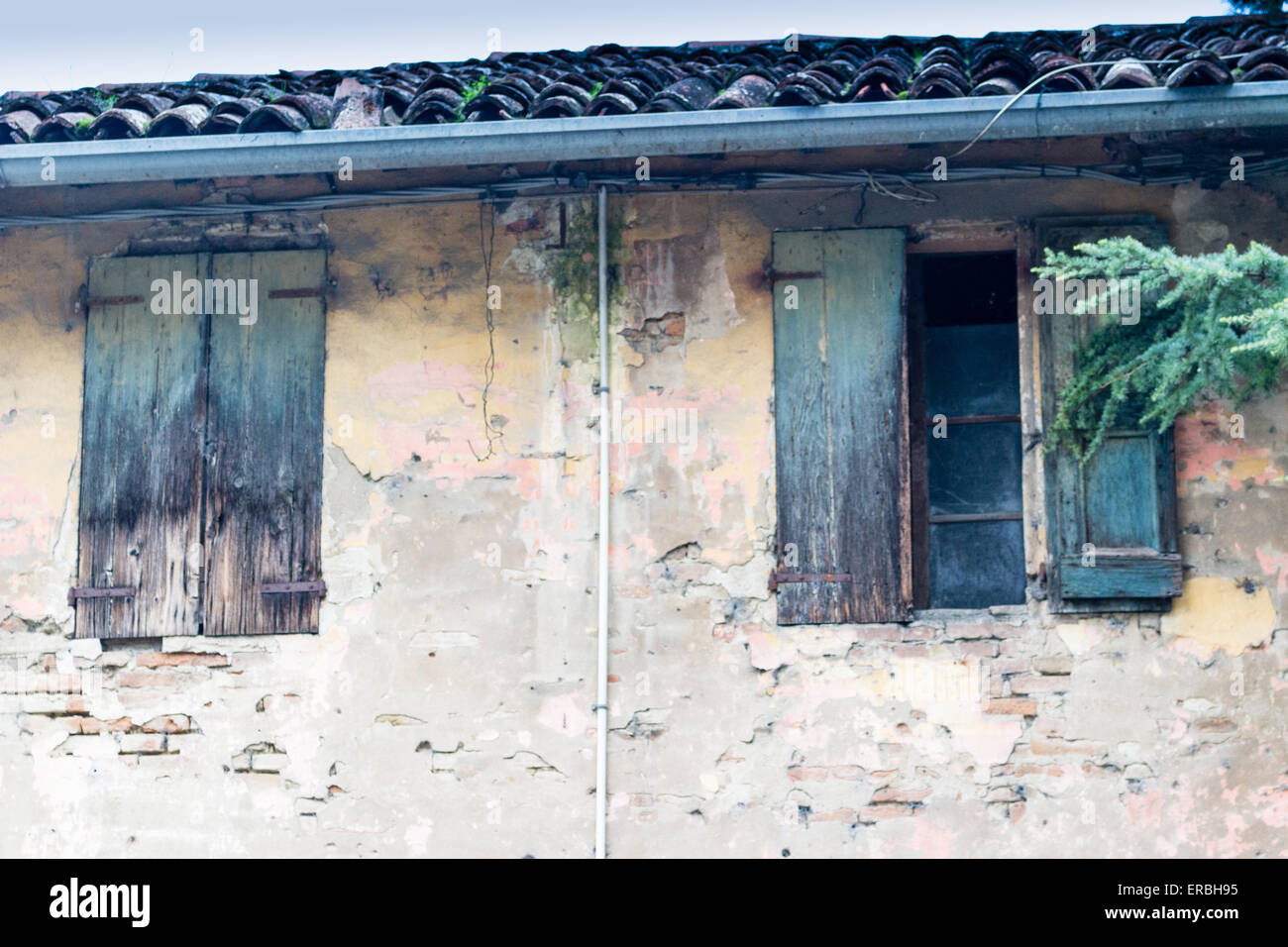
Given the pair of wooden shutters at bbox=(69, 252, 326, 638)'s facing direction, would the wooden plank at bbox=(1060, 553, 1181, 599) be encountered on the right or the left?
on its left

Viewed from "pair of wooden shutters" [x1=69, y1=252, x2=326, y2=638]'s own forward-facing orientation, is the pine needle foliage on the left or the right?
on its left

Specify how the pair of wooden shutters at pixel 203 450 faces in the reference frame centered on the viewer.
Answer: facing the viewer

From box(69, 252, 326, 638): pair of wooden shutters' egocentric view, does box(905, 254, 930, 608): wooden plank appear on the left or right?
on its left

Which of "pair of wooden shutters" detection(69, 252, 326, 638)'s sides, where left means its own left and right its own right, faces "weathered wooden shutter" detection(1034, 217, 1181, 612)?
left
